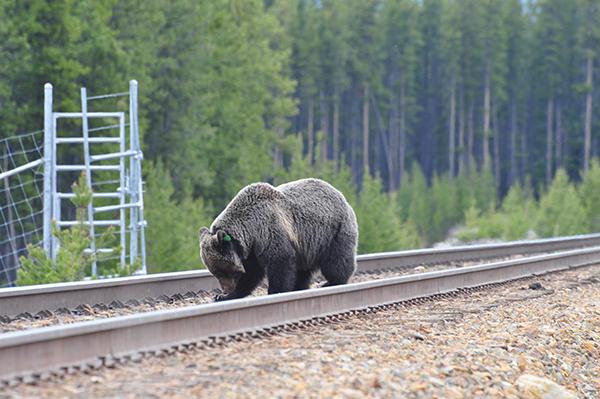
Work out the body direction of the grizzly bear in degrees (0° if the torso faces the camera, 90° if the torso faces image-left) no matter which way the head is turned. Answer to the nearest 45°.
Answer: approximately 45°
